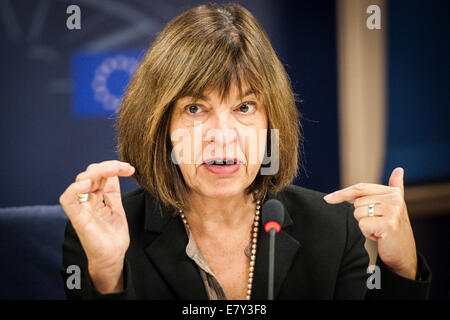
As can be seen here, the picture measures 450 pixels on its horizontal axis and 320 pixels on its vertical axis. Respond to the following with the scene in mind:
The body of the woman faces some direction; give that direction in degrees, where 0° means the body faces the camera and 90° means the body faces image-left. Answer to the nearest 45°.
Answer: approximately 0°
